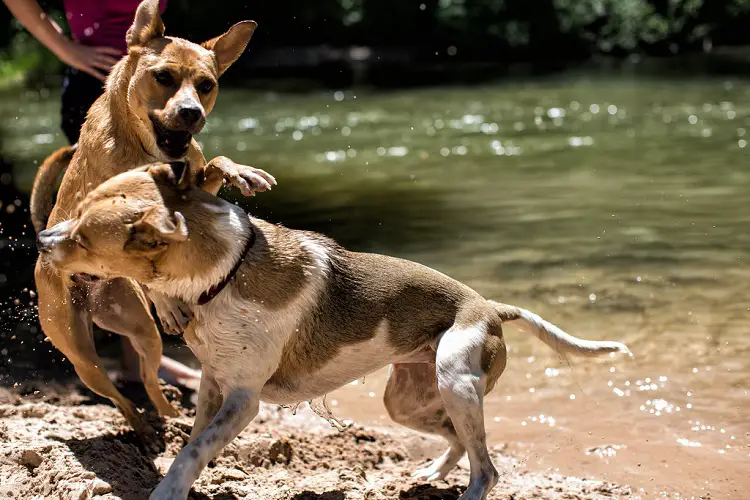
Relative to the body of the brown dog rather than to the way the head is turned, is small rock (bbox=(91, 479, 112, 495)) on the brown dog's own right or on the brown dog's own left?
on the brown dog's own right

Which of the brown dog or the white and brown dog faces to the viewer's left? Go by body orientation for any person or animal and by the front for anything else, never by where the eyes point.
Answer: the white and brown dog

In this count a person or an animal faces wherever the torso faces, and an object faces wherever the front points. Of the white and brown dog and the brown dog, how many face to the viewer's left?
1

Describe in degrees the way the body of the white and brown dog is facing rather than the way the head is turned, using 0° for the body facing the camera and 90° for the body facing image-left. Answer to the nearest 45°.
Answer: approximately 90°

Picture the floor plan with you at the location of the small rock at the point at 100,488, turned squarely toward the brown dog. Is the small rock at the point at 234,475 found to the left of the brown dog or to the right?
right

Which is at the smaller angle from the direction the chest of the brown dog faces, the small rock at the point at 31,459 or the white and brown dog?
the white and brown dog

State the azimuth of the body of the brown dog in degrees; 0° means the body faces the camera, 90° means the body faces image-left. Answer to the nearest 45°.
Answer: approximately 315°

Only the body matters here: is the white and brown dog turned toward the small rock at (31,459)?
yes

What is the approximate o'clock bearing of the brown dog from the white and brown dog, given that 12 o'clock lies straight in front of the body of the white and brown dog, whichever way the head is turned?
The brown dog is roughly at 2 o'clock from the white and brown dog.
